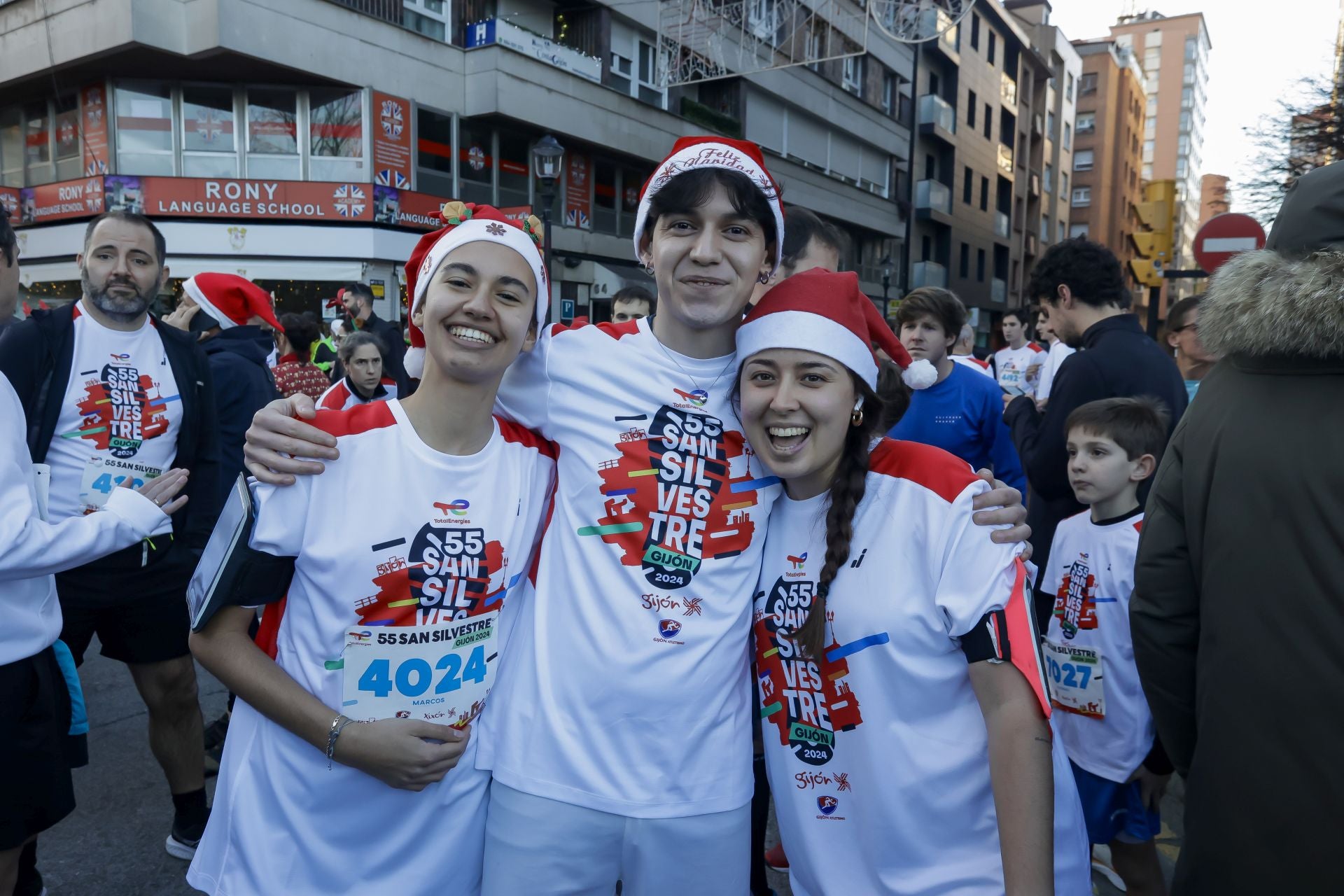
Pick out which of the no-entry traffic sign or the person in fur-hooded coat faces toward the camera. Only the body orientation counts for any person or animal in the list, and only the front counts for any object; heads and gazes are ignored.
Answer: the no-entry traffic sign

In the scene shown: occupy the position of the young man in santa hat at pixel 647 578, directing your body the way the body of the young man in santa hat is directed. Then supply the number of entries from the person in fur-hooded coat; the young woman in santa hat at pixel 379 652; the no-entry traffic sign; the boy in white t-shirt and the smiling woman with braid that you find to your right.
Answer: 1

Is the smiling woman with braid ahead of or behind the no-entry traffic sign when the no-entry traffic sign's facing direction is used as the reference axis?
ahead

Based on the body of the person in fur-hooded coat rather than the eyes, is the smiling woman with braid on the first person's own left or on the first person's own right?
on the first person's own left

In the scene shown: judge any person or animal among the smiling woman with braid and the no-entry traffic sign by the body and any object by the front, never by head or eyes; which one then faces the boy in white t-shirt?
the no-entry traffic sign

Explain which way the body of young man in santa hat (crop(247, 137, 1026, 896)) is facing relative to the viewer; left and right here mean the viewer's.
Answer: facing the viewer

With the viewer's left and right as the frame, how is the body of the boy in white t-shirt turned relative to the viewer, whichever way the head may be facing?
facing the viewer and to the left of the viewer

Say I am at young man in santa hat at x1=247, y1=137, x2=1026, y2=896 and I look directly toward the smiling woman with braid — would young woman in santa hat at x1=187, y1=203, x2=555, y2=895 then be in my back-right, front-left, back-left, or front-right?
back-right

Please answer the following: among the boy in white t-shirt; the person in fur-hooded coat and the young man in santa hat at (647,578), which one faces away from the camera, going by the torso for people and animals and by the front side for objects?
the person in fur-hooded coat

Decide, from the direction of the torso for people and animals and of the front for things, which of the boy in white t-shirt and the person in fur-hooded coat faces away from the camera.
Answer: the person in fur-hooded coat

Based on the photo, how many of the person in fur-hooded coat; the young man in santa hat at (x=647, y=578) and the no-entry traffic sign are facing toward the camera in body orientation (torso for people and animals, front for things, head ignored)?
2

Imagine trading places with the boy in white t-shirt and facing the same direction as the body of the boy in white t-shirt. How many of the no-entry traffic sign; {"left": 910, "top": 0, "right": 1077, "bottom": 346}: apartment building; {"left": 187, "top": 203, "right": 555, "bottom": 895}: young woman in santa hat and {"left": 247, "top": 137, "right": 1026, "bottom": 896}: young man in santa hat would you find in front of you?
2

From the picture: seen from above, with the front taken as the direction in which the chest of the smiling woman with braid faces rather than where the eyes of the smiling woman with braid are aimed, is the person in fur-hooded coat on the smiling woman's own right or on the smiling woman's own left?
on the smiling woman's own left

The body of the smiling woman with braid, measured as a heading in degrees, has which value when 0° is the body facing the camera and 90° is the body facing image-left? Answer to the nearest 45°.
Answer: approximately 45°

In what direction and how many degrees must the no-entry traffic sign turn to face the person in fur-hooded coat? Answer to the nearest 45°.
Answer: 0° — it already faces them

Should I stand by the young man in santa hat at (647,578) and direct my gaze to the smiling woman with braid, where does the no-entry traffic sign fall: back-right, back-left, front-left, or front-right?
front-left

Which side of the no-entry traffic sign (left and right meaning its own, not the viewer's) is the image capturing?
front

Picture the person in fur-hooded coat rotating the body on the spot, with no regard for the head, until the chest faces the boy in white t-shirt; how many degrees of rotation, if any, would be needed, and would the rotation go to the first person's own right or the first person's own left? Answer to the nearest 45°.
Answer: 0° — they already face them

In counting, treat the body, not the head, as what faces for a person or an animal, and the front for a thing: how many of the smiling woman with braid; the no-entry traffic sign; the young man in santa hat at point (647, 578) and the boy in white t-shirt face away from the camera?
0

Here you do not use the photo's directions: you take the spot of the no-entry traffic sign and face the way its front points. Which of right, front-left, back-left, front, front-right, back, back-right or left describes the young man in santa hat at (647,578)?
front
